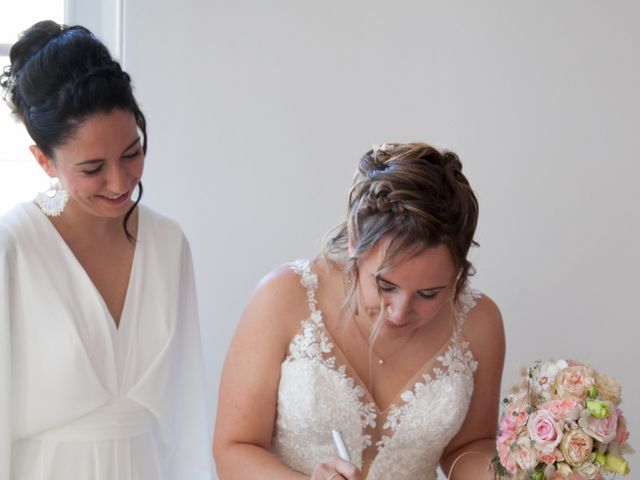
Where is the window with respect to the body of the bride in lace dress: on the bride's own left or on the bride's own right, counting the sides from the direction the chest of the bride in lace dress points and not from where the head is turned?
on the bride's own right

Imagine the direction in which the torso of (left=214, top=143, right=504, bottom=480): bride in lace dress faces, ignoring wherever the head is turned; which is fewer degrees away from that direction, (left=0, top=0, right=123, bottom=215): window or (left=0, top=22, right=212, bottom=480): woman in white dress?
the woman in white dress

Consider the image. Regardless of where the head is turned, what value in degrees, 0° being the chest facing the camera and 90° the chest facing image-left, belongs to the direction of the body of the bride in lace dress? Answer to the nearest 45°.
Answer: approximately 0°

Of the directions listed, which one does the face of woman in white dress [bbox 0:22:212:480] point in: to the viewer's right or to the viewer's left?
to the viewer's right

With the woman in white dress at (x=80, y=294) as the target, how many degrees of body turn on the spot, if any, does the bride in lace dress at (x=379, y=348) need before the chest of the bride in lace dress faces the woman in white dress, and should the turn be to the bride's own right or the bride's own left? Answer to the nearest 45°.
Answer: approximately 90° to the bride's own right
